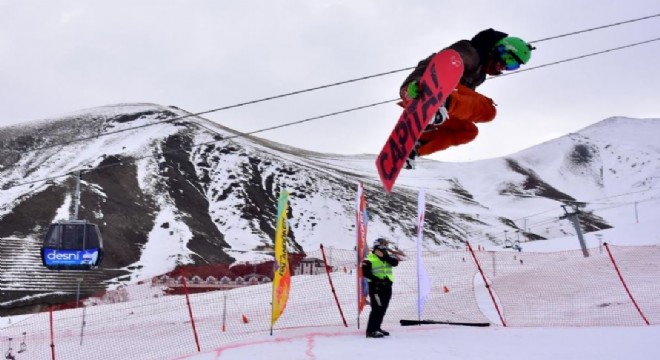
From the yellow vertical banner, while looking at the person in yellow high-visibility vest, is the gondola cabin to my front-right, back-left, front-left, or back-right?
back-left

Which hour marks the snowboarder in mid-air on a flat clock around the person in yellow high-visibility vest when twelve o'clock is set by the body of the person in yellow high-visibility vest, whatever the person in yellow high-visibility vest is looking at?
The snowboarder in mid-air is roughly at 1 o'clock from the person in yellow high-visibility vest.

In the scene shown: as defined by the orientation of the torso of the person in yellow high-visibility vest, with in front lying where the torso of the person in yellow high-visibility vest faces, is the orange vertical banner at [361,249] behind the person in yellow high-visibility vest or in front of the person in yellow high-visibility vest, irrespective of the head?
behind

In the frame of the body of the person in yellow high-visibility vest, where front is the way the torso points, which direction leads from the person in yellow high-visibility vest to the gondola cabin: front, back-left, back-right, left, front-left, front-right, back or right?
back

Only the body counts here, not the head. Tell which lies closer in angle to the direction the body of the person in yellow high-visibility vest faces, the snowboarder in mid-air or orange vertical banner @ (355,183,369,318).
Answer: the snowboarder in mid-air

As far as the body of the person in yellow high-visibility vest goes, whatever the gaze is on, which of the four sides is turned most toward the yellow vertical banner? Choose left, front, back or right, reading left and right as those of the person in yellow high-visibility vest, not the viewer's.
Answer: back

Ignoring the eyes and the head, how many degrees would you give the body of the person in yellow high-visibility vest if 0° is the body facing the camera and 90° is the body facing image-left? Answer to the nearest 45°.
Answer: approximately 315°
